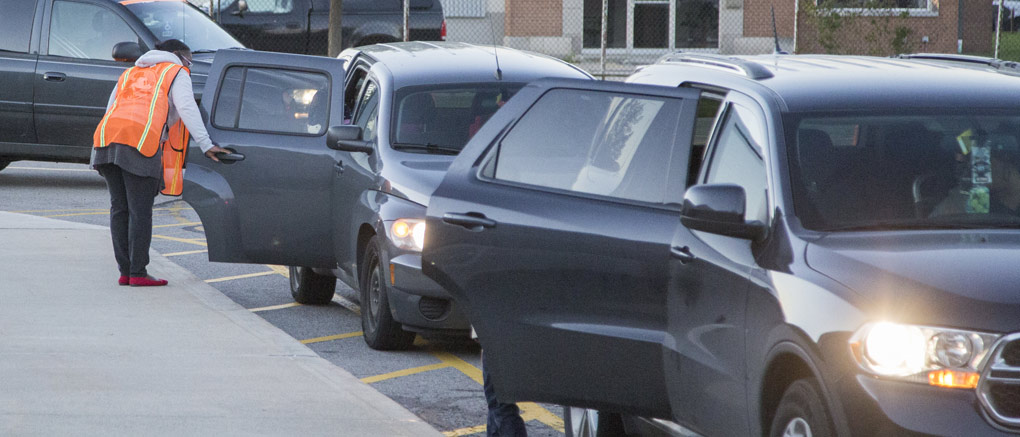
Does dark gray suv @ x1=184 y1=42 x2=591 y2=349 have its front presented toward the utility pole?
no

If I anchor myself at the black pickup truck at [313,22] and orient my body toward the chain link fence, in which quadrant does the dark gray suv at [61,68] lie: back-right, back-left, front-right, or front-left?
back-right

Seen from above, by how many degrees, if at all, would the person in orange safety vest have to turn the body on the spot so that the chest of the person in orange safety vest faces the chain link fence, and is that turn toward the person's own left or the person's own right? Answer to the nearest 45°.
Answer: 0° — they already face it

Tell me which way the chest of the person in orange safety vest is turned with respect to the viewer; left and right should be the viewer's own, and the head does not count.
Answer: facing away from the viewer and to the right of the viewer

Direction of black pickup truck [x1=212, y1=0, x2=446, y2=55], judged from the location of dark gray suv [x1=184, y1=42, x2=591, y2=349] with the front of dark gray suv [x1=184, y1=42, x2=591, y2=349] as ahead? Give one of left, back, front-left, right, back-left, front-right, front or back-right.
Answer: back-left

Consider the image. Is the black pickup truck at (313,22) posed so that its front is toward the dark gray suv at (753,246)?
no

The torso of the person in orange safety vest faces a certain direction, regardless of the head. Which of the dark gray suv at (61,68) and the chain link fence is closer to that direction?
the chain link fence

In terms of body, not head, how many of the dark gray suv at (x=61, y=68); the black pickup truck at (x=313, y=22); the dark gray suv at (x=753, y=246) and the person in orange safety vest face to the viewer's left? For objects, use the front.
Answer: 1

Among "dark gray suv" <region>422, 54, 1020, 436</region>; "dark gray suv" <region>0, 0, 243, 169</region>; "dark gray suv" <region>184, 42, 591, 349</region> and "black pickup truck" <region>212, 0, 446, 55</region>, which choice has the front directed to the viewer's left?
"black pickup truck" <region>212, 0, 446, 55</region>

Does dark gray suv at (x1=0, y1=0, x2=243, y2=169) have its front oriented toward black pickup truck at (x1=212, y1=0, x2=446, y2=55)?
no

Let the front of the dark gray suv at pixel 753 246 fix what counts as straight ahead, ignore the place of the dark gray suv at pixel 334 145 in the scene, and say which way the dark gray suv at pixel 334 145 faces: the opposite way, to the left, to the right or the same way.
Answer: the same way

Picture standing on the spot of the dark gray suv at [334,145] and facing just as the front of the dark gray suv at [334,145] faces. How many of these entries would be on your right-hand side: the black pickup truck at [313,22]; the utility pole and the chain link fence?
0

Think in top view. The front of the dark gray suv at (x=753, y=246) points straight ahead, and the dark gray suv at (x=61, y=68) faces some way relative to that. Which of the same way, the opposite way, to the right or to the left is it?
the same way

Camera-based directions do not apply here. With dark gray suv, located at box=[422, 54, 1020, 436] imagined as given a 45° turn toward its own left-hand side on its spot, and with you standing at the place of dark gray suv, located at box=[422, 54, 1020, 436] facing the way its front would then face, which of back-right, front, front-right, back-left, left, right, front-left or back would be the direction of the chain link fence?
left

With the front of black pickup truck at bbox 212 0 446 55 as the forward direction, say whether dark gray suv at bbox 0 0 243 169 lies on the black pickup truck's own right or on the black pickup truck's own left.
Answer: on the black pickup truck's own left

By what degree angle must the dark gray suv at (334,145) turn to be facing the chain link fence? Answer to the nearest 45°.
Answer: approximately 135° to its left

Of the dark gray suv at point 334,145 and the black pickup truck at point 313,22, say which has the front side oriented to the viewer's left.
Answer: the black pickup truck

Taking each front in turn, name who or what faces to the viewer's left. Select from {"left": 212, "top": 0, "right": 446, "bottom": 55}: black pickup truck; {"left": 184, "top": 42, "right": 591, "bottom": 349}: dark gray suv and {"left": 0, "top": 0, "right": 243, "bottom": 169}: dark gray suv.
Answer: {"left": 212, "top": 0, "right": 446, "bottom": 55}: black pickup truck

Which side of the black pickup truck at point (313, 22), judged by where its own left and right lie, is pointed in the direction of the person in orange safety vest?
left

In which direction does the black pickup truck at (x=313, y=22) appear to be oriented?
to the viewer's left

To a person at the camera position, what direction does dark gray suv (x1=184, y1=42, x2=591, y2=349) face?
facing the viewer and to the right of the viewer
